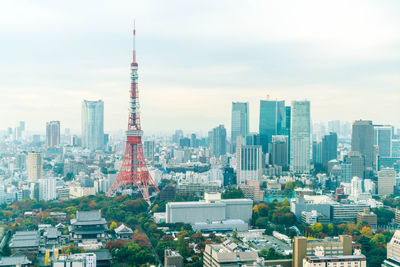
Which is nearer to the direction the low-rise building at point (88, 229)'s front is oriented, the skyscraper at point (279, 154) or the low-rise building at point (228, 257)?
the low-rise building

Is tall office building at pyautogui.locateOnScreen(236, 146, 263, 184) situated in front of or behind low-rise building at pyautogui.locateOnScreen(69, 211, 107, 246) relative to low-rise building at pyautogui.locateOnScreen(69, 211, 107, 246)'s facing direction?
behind

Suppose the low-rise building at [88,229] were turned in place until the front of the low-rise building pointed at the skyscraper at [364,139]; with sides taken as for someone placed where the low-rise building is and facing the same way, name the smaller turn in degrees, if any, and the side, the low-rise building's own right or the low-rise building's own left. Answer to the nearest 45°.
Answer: approximately 135° to the low-rise building's own left

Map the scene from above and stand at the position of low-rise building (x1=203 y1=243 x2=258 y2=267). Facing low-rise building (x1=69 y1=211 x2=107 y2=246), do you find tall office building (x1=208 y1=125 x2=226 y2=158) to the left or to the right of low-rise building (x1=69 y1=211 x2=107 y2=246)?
right

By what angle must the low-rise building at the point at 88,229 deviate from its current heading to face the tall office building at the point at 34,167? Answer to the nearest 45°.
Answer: approximately 180°

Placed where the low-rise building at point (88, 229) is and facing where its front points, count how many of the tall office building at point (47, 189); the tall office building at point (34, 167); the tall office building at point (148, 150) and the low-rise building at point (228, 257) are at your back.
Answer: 3

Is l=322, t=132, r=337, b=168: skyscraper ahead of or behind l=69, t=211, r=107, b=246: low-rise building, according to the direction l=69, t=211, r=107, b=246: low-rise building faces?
behind

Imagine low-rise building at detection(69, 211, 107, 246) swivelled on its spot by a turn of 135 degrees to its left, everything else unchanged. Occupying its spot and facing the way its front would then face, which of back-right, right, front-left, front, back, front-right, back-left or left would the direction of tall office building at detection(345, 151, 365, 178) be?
front

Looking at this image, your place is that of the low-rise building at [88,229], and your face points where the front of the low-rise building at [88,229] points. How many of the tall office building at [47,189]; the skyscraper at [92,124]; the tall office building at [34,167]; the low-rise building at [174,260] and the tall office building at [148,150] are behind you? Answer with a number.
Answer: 4

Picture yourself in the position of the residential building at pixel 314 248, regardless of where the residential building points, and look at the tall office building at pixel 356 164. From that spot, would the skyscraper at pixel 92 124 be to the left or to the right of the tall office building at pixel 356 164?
left

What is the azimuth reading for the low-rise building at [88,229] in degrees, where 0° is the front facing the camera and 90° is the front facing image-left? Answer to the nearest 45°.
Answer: approximately 0°

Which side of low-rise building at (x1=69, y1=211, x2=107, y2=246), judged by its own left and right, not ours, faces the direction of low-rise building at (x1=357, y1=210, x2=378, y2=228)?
left

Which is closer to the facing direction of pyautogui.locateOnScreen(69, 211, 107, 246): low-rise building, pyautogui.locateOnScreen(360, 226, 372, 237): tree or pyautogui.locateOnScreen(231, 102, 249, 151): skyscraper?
the tree

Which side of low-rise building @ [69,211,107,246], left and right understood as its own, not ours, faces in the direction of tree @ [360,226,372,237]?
left

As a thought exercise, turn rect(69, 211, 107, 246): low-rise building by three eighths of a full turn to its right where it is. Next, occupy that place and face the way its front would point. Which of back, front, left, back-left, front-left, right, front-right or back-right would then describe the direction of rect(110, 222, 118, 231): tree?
right
